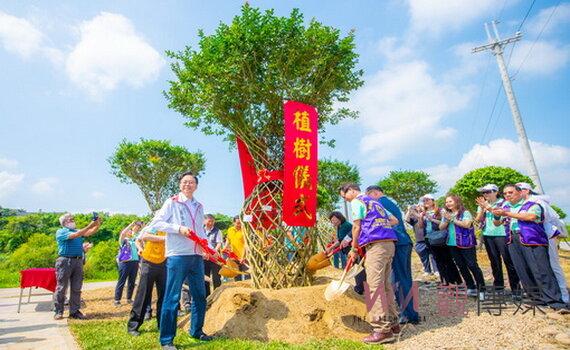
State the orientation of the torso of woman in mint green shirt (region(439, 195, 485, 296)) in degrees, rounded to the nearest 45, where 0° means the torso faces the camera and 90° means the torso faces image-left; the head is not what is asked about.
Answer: approximately 45°

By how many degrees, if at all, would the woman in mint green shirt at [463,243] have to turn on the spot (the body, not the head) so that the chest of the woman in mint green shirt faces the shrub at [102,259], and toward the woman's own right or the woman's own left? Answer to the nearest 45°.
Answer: approximately 45° to the woman's own right

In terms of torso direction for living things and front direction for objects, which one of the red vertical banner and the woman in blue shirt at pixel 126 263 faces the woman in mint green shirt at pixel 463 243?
the woman in blue shirt at pixel 126 263

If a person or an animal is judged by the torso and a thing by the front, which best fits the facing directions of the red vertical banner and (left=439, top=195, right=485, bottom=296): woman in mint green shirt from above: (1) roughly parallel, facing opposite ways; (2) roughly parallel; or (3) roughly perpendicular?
roughly perpendicular

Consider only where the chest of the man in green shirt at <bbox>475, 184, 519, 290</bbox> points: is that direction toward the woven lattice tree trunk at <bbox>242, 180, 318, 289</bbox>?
yes

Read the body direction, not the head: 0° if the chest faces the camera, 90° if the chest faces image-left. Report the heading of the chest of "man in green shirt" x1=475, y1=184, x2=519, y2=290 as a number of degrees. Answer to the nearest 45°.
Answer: approximately 45°

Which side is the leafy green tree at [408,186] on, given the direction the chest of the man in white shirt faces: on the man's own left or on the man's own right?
on the man's own left

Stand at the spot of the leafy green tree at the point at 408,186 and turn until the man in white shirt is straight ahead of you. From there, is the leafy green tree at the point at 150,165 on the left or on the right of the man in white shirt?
right
